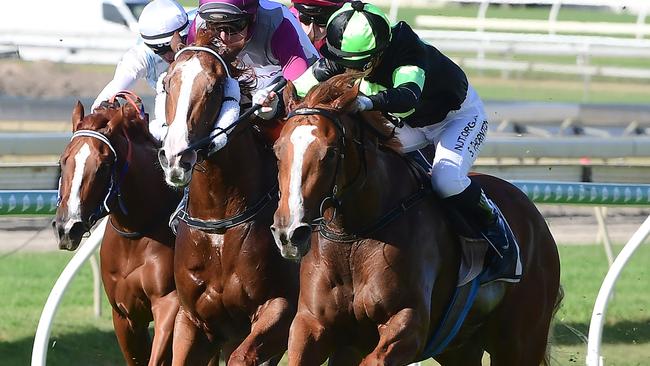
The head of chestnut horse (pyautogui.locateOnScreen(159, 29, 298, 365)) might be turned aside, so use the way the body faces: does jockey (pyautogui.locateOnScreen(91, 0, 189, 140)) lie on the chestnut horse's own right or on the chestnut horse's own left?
on the chestnut horse's own right

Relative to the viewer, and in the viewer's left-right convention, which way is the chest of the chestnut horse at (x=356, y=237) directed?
facing the viewer and to the left of the viewer

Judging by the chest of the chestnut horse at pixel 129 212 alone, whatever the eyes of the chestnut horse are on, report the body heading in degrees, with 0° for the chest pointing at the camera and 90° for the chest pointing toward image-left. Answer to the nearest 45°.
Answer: approximately 45°

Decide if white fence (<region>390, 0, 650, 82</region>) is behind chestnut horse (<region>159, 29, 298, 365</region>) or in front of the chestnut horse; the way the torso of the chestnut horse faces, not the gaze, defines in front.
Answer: behind

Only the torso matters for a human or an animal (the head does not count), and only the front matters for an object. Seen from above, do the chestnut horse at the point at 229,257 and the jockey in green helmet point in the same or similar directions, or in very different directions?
same or similar directions

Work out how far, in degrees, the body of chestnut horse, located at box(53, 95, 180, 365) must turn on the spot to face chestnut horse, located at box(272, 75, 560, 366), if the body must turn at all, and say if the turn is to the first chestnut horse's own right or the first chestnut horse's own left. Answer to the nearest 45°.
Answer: approximately 90° to the first chestnut horse's own left

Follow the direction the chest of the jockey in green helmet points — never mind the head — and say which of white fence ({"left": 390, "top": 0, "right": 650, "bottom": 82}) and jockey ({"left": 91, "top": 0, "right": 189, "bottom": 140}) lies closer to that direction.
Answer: the jockey

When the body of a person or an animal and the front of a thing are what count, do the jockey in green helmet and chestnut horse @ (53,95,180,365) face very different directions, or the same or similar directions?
same or similar directions

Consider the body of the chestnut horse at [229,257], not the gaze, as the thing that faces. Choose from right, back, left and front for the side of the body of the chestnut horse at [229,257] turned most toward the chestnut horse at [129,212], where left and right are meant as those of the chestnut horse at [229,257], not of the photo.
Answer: right

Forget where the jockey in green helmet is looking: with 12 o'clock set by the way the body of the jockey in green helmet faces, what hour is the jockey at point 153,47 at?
The jockey is roughly at 2 o'clock from the jockey in green helmet.

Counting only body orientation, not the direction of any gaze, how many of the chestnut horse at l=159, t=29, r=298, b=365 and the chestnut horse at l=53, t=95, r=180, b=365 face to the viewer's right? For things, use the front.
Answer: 0

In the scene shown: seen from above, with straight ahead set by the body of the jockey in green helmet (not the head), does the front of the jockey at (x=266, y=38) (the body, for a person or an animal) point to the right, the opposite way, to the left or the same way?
the same way

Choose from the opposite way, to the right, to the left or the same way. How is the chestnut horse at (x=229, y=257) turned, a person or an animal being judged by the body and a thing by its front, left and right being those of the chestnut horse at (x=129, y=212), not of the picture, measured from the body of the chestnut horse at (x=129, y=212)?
the same way

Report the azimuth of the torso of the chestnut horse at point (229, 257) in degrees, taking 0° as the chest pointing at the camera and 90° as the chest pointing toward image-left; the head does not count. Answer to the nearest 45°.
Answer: approximately 45°
